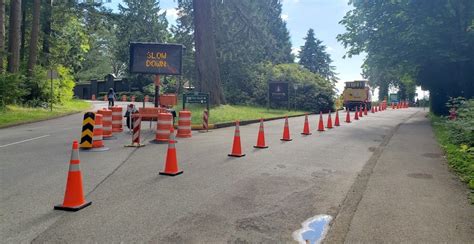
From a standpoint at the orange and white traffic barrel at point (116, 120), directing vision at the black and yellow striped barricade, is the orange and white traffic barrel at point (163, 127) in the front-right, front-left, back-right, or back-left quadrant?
front-left

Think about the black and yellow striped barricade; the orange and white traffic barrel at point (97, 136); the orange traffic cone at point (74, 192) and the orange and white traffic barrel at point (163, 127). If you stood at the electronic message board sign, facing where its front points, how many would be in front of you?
4

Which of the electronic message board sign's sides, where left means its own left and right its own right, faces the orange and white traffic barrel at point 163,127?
front

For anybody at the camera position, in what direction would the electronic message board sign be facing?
facing the viewer

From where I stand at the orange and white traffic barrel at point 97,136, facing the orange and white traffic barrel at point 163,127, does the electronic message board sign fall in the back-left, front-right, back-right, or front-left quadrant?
front-left

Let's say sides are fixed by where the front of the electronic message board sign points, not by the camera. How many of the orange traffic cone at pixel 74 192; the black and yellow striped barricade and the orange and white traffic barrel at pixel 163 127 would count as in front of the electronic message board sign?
3

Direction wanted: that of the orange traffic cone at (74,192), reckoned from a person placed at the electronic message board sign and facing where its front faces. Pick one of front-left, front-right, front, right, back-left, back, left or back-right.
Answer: front

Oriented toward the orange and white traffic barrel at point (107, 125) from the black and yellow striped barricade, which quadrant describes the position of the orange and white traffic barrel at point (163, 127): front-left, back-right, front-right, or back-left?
front-right

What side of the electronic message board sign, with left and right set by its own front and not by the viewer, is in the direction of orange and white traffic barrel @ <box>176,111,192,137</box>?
front
